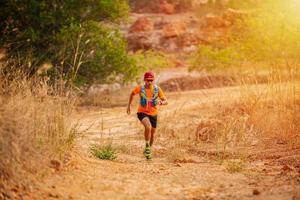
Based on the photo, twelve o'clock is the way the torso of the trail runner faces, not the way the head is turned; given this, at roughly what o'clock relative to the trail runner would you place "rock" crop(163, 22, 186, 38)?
The rock is roughly at 6 o'clock from the trail runner.

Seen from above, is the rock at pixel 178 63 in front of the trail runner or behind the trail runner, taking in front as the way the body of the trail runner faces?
behind

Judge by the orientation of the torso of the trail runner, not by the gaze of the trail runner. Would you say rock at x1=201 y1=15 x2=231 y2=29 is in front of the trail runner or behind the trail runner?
behind

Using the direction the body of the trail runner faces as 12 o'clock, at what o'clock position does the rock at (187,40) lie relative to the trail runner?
The rock is roughly at 6 o'clock from the trail runner.

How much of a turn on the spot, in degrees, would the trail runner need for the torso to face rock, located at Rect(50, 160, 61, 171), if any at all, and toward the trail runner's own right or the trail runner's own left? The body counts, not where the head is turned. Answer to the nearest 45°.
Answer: approximately 45° to the trail runner's own right

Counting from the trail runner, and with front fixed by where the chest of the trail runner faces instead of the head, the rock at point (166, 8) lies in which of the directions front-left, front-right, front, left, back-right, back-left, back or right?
back

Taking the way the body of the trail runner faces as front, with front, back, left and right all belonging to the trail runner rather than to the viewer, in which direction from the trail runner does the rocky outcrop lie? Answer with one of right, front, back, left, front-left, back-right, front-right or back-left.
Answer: back

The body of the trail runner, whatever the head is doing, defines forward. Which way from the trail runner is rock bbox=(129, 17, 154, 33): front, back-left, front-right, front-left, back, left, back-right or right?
back

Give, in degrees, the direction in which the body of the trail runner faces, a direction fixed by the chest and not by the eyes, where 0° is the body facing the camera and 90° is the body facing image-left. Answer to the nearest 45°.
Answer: approximately 0°

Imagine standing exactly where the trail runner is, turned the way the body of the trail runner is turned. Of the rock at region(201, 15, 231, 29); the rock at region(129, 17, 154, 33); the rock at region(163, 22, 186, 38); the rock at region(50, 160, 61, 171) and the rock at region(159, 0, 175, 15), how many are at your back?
4

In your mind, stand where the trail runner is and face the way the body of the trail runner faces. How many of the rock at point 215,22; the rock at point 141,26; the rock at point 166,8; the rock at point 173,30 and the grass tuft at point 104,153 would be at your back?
4

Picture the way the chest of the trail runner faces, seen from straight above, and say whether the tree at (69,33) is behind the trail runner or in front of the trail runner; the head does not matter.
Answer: behind
